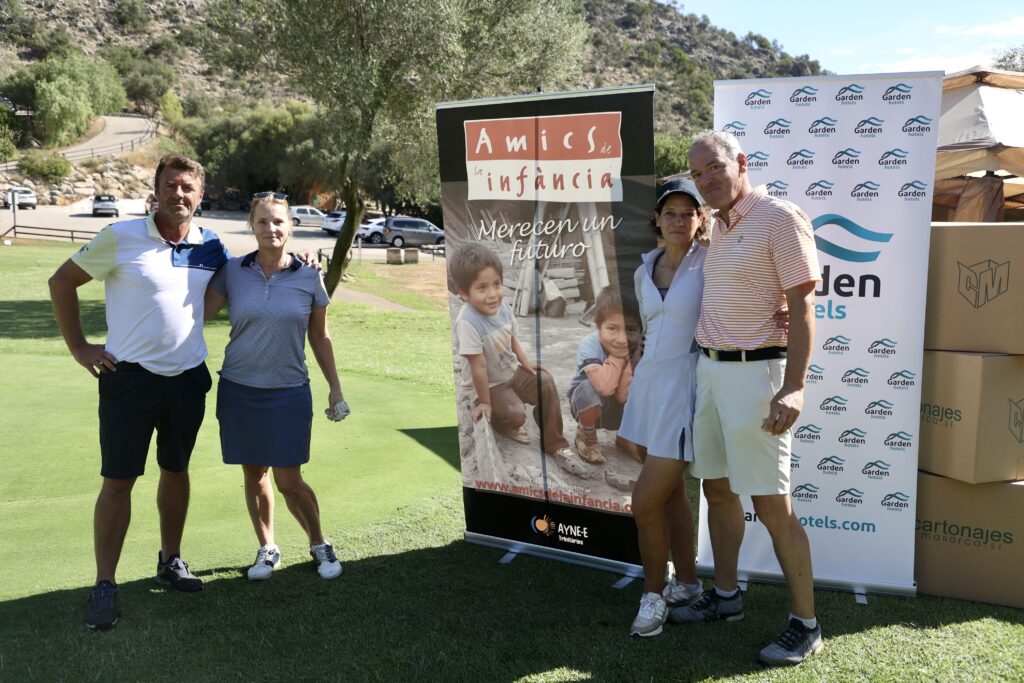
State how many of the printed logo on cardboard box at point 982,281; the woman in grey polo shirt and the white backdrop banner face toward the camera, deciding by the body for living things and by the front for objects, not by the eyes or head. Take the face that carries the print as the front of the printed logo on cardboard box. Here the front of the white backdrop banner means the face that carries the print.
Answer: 3

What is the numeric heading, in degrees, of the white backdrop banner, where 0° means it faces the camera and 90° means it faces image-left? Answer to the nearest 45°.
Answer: approximately 0°

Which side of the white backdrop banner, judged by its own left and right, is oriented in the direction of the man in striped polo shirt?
front

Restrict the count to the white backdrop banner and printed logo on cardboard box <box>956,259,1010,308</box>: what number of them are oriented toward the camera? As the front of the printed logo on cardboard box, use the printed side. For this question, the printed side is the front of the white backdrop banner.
2

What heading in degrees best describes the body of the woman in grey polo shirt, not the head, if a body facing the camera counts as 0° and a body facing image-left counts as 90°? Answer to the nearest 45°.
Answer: approximately 0°
